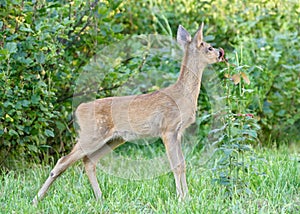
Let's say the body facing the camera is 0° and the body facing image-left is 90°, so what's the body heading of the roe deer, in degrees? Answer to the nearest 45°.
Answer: approximately 270°
